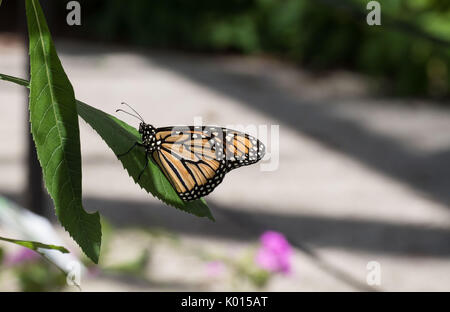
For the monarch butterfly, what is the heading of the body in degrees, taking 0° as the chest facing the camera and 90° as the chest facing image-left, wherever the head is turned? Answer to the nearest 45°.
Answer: approximately 90°
